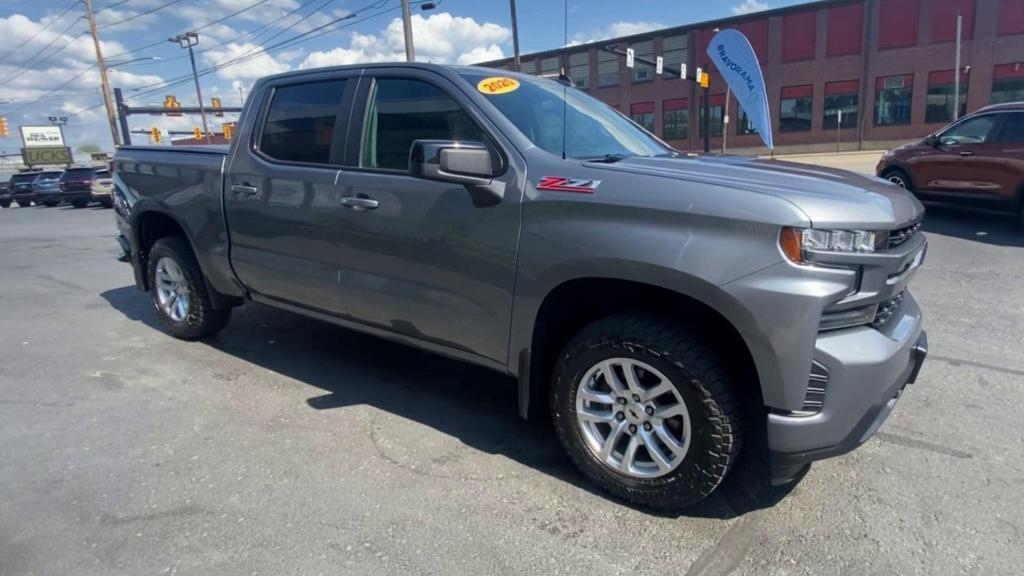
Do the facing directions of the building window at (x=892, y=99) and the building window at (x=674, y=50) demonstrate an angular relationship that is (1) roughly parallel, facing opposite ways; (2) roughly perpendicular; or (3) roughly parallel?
roughly parallel

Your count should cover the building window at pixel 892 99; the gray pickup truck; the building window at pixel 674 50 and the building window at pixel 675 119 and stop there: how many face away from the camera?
0

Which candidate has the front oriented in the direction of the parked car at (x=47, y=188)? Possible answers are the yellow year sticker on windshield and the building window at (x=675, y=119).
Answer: the building window

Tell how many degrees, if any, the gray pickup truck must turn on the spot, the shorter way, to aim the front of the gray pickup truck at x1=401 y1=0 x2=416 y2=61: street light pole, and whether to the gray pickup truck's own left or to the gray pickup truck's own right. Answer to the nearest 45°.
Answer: approximately 135° to the gray pickup truck's own left

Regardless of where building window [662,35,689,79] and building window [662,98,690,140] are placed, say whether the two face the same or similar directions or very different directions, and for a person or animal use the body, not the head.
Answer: same or similar directions

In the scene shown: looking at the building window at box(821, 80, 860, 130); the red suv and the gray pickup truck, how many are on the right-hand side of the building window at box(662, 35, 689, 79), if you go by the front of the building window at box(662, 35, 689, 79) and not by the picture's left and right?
0

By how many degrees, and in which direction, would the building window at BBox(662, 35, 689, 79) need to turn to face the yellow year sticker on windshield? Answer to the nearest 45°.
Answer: approximately 45° to its left

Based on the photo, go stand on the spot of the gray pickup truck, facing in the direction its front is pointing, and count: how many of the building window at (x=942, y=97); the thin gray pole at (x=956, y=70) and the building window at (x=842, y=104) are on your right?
0

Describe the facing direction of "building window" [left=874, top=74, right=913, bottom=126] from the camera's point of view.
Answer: facing the viewer and to the left of the viewer

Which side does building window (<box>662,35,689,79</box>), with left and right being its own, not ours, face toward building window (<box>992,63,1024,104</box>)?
left

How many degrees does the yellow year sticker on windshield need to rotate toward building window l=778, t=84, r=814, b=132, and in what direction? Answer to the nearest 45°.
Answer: approximately 90° to its left

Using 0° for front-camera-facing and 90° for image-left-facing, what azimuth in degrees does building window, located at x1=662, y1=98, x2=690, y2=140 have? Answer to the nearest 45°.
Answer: approximately 45°

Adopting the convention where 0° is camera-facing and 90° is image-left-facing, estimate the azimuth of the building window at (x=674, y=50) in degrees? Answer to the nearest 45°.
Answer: approximately 45°

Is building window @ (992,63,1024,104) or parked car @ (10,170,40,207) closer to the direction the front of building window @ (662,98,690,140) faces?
the parked car

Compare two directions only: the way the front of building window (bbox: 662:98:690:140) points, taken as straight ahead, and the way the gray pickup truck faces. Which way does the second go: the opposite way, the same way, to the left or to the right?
to the left

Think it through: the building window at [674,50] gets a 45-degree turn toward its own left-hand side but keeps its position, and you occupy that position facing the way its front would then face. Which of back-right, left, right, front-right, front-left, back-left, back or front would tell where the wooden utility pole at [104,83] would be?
front-right

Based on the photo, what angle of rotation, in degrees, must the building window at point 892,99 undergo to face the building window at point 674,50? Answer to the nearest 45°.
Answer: approximately 45° to its right

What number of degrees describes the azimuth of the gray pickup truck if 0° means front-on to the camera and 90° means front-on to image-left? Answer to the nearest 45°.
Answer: approximately 315°

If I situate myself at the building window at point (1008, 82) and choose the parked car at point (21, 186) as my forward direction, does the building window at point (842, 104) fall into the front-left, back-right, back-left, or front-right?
front-right

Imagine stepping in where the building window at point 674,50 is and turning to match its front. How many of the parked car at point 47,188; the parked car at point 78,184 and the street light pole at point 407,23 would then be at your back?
0

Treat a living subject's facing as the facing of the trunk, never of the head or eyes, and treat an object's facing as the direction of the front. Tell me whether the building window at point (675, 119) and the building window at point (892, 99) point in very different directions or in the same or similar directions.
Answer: same or similar directions
